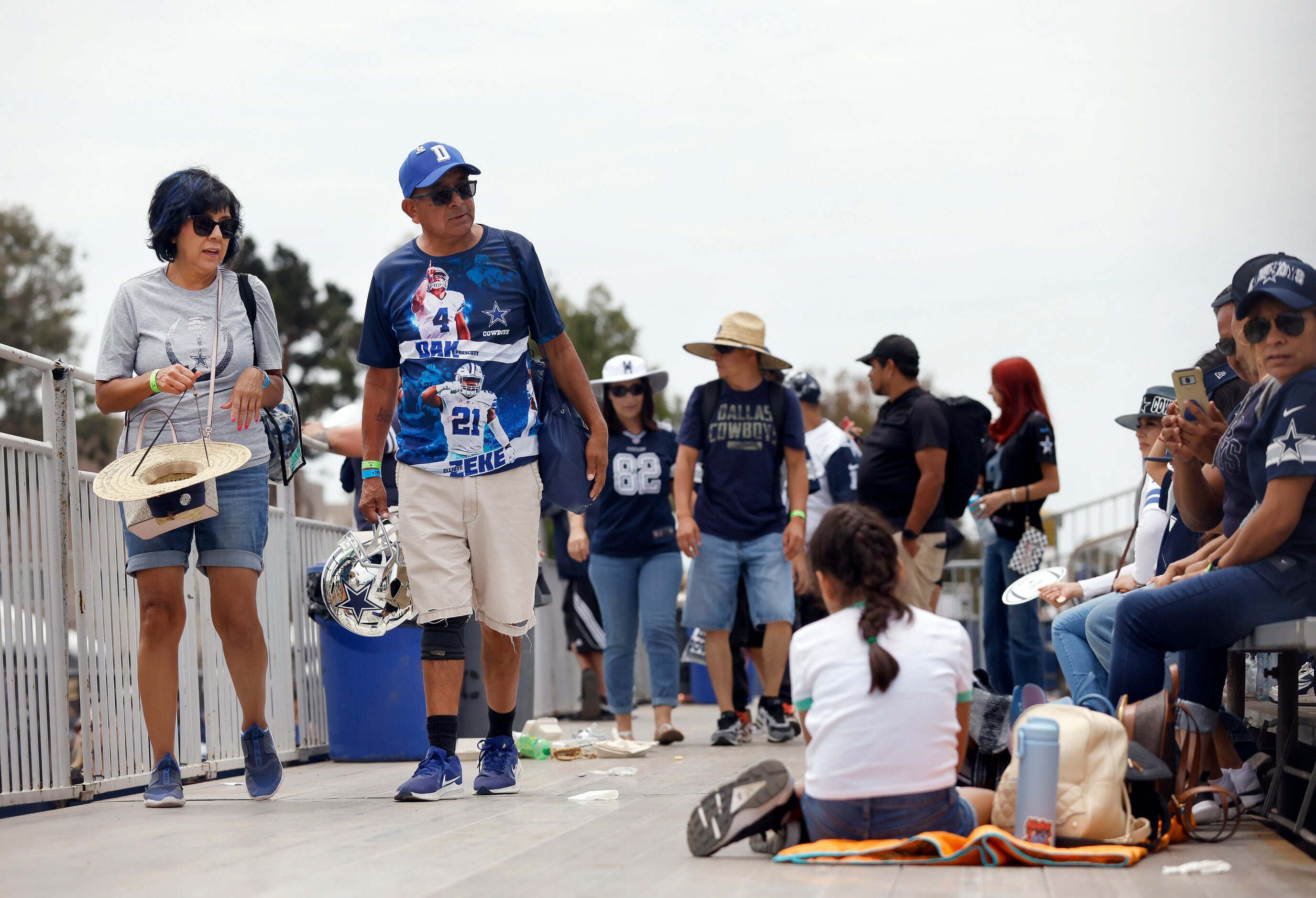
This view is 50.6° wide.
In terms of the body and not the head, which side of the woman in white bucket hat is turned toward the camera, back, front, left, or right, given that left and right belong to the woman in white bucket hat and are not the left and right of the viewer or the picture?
front

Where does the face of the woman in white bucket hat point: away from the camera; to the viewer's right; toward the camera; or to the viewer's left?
toward the camera

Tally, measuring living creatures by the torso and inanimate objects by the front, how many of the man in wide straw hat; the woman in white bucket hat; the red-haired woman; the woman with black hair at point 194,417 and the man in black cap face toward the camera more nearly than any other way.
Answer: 3

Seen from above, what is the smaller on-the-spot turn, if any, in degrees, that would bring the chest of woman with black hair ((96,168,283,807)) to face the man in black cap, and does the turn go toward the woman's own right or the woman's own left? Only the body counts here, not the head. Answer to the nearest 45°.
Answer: approximately 135° to the woman's own left

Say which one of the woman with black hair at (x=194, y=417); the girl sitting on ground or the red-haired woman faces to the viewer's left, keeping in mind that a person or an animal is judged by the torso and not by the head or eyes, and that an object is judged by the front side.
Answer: the red-haired woman

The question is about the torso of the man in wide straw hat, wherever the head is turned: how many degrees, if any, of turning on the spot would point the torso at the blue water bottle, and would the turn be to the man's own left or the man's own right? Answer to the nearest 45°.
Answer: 0° — they already face it

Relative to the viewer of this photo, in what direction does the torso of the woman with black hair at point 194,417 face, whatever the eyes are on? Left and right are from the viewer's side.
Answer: facing the viewer

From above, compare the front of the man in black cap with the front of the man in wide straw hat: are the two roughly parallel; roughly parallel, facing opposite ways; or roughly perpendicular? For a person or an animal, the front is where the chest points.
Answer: roughly perpendicular

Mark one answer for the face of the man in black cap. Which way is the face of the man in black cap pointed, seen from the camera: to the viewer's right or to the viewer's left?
to the viewer's left

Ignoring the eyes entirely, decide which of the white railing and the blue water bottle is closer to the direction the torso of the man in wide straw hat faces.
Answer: the blue water bottle

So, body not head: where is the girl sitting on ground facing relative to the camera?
away from the camera

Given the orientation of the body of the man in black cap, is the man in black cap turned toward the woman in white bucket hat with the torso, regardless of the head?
yes

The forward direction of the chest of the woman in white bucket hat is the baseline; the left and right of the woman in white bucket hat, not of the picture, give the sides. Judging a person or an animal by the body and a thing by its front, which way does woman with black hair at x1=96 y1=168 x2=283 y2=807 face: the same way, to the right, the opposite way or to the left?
the same way

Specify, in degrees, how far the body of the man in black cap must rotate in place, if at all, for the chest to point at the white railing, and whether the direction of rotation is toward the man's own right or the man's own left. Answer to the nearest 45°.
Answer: approximately 45° to the man's own left

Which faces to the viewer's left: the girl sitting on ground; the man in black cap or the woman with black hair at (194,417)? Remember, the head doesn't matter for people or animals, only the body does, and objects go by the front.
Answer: the man in black cap

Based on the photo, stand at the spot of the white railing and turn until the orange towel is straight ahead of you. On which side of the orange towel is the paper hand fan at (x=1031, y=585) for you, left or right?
left

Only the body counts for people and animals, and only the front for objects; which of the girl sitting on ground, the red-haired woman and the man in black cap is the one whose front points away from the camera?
the girl sitting on ground

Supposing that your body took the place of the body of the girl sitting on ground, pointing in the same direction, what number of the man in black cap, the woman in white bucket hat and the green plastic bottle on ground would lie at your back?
0
